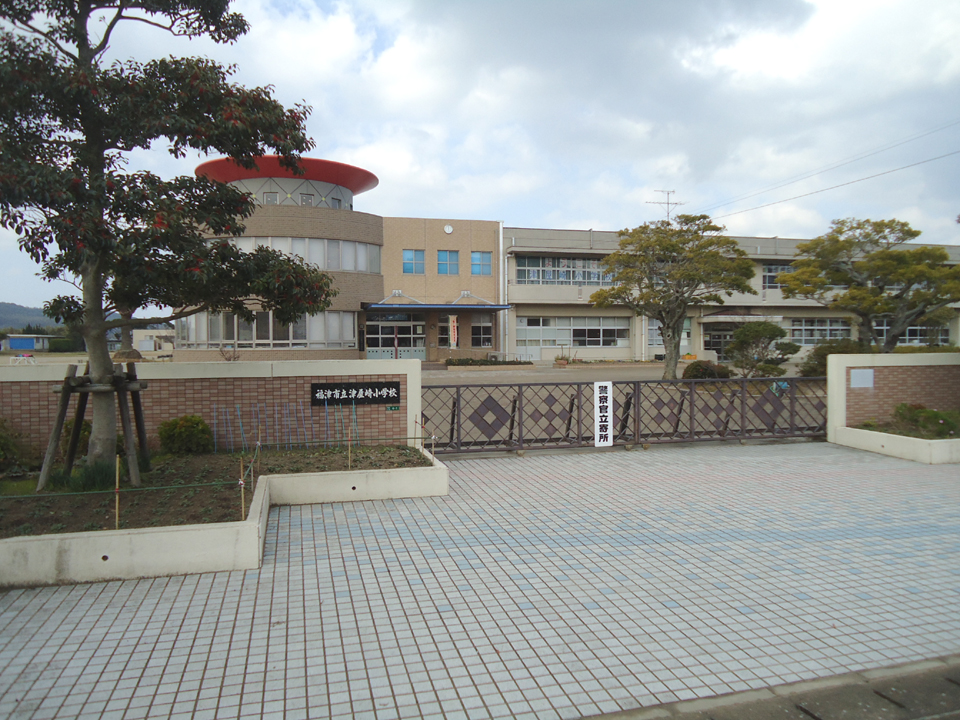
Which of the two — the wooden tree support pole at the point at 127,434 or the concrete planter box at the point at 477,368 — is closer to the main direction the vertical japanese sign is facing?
the wooden tree support pole

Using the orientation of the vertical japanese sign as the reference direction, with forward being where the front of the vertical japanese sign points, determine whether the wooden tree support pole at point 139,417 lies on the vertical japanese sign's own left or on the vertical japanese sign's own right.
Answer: on the vertical japanese sign's own right

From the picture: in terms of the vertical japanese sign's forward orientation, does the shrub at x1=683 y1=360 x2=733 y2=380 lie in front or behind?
behind

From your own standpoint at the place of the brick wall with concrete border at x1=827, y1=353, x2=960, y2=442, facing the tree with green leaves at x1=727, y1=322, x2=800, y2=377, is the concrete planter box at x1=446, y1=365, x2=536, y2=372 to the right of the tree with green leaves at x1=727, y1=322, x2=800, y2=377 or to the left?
left

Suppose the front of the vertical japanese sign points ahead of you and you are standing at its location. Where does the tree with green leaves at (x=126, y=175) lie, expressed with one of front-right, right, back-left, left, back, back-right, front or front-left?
front-right

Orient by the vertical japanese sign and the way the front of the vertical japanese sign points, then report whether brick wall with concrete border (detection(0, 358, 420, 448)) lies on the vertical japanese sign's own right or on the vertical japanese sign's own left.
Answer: on the vertical japanese sign's own right

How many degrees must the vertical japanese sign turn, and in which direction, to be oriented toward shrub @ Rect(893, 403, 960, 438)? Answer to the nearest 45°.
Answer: approximately 90° to its left

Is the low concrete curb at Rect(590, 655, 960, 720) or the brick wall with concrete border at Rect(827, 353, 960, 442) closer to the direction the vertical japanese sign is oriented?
the low concrete curb

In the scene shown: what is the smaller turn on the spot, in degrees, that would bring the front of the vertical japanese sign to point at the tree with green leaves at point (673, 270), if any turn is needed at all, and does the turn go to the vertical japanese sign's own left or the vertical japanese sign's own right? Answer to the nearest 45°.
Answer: approximately 180°

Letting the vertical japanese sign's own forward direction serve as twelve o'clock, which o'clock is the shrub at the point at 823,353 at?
The shrub is roughly at 7 o'clock from the vertical japanese sign.

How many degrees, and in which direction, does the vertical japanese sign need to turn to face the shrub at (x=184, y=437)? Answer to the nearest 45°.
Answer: approximately 45° to its right

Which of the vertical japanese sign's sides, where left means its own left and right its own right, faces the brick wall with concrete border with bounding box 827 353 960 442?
left

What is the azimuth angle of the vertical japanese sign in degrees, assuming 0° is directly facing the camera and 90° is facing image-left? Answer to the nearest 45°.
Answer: approximately 0°
